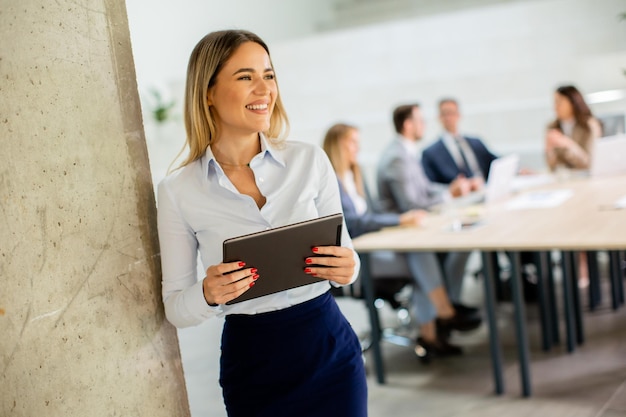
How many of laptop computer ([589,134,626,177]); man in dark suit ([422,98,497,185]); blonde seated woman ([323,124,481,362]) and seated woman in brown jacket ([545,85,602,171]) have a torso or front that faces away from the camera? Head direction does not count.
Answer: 1

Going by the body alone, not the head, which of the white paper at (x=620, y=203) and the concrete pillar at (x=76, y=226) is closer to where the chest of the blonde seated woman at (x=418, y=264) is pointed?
the white paper

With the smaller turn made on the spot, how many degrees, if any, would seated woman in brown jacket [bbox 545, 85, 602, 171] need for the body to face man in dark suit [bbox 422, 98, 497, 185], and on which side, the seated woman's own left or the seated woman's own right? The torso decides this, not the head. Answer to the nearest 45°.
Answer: approximately 45° to the seated woman's own right

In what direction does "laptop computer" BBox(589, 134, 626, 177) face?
away from the camera

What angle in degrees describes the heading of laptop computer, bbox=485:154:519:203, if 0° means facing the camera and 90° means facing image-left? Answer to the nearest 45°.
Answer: approximately 135°

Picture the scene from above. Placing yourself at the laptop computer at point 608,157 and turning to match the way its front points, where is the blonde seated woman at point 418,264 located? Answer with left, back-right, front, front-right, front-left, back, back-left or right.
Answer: back-left

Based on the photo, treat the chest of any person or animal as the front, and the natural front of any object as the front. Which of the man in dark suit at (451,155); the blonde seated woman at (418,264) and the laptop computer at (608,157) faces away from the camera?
the laptop computer

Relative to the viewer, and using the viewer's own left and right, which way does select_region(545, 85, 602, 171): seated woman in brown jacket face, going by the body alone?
facing the viewer and to the left of the viewer

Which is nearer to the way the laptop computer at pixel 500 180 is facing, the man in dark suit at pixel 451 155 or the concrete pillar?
the man in dark suit

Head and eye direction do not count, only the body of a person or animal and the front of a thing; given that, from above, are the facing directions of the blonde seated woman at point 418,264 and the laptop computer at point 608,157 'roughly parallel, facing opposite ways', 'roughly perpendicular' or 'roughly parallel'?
roughly perpendicular

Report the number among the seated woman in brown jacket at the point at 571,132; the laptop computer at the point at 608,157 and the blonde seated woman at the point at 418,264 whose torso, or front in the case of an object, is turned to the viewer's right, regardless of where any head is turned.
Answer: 1

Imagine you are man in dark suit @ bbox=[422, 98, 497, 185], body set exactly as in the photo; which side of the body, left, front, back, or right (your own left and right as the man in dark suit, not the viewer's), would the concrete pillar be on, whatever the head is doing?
front

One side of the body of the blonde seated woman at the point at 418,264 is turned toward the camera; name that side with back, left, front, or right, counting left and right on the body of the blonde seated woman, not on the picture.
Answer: right

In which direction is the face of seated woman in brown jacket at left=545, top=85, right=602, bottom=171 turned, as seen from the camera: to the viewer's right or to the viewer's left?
to the viewer's left

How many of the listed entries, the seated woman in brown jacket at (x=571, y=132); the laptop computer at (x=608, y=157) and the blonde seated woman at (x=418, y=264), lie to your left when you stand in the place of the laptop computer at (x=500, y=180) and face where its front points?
1

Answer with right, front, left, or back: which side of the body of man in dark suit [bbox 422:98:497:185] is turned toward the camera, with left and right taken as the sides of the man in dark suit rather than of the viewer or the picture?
front

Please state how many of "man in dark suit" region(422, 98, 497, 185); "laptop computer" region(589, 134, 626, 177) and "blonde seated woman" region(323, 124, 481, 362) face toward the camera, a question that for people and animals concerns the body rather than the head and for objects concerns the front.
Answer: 1
